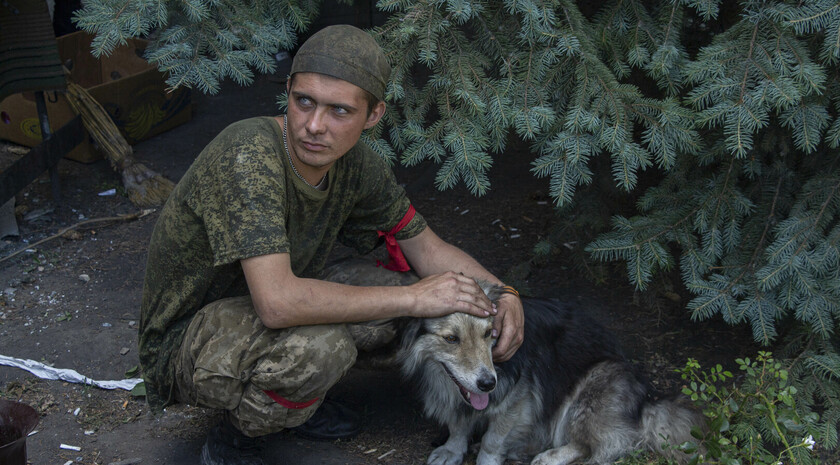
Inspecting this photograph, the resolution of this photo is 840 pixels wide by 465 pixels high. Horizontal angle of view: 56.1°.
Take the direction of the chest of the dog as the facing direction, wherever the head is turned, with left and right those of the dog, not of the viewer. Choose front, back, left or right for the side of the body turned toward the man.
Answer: front

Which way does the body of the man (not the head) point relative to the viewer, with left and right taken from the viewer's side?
facing the viewer and to the right of the viewer

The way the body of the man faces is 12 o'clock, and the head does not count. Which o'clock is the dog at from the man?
The dog is roughly at 10 o'clock from the man.

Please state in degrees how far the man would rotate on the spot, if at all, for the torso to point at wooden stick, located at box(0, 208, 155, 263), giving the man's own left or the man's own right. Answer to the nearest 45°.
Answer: approximately 180°

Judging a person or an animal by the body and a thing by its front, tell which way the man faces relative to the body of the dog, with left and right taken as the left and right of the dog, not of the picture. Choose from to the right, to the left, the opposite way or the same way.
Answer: to the left

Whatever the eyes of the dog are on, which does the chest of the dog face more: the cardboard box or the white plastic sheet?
the white plastic sheet

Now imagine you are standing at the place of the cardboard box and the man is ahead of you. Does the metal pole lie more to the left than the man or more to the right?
right

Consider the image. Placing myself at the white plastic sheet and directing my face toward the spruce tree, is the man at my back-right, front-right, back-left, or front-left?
front-right

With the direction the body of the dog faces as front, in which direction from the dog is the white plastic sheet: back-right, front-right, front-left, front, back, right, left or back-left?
front-right

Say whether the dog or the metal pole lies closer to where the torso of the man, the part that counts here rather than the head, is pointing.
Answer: the dog

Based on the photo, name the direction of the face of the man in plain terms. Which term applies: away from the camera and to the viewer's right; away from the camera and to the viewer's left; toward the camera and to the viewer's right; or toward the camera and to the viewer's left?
toward the camera and to the viewer's left

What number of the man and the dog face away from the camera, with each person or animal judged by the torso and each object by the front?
0

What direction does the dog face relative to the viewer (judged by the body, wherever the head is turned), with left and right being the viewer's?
facing the viewer and to the left of the viewer
